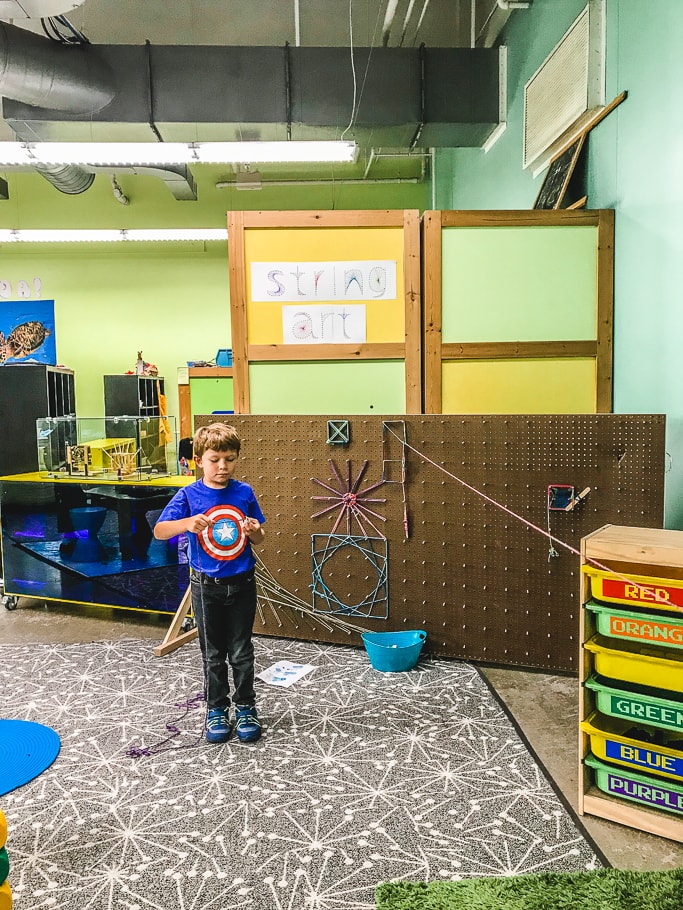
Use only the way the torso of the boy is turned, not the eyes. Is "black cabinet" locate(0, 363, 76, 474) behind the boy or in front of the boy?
behind

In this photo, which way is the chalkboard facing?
to the viewer's left

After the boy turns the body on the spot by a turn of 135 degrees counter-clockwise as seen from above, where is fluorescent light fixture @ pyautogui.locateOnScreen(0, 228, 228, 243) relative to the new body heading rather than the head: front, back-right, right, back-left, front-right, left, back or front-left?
front-left

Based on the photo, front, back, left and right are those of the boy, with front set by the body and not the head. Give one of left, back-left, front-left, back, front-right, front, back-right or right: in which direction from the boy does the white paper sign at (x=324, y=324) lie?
back-left

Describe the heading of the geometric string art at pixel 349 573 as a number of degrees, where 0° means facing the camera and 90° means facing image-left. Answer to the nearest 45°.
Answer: approximately 0°

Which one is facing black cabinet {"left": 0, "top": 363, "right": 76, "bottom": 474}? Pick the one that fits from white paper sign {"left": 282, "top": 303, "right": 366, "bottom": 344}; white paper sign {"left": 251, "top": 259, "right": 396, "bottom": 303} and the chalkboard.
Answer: the chalkboard

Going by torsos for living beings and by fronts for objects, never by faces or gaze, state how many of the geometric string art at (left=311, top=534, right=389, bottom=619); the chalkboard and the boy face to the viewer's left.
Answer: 1

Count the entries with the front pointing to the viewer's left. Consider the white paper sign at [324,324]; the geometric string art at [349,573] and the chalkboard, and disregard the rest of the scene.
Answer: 1
